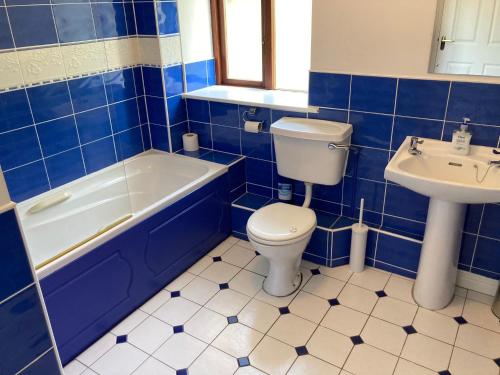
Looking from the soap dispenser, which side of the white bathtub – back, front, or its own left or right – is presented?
front

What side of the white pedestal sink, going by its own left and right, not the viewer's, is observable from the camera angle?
front

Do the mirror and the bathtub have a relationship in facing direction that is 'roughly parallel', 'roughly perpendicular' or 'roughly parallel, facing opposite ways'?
roughly perpendicular

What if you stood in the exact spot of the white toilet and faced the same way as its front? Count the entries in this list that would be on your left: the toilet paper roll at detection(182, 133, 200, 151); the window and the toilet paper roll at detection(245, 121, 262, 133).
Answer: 0

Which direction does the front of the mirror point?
toward the camera

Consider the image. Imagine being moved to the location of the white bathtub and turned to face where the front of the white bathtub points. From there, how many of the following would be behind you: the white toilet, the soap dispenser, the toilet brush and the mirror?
0

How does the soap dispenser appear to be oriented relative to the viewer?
toward the camera

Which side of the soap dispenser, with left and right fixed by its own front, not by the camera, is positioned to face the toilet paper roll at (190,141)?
right

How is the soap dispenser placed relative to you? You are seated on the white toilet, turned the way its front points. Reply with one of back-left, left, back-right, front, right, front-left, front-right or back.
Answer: back-left

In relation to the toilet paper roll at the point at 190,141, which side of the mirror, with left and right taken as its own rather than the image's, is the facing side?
right

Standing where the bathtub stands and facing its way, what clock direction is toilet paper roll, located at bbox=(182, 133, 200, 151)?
The toilet paper roll is roughly at 9 o'clock from the bathtub.

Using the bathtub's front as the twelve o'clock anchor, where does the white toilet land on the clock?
The white toilet is roughly at 11 o'clock from the bathtub.

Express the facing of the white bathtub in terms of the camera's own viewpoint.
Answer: facing the viewer and to the right of the viewer

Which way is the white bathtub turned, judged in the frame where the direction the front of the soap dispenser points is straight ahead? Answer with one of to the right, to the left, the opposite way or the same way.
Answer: to the left

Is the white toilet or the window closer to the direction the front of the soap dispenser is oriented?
the white toilet

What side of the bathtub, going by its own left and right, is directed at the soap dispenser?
front

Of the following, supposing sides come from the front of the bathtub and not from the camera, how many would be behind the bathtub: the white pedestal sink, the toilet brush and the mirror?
0

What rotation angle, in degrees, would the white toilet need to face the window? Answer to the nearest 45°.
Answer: approximately 135° to its right
